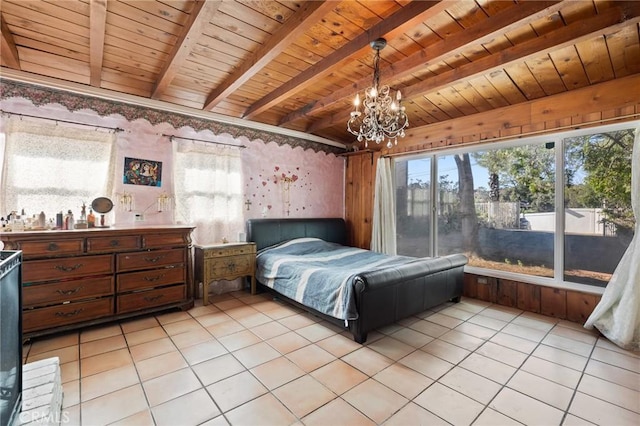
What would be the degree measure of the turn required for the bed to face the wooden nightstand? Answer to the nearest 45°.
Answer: approximately 135° to its right

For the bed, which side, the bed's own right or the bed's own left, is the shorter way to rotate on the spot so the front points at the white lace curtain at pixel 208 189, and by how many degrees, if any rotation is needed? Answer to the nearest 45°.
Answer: approximately 135° to the bed's own right

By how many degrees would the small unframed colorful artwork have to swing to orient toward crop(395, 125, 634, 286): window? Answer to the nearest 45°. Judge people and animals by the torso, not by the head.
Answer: approximately 45° to its left

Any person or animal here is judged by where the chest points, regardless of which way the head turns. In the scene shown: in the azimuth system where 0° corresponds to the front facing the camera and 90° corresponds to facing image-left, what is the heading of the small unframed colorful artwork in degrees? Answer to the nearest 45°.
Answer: approximately 0°

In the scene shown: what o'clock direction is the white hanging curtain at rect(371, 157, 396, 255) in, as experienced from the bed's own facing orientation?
The white hanging curtain is roughly at 8 o'clock from the bed.

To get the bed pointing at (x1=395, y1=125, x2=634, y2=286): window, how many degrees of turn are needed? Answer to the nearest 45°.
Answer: approximately 45° to its left

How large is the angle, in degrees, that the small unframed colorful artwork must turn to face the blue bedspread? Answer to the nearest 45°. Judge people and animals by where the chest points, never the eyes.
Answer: approximately 45° to its left

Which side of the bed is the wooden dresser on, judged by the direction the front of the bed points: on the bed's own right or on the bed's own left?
on the bed's own right

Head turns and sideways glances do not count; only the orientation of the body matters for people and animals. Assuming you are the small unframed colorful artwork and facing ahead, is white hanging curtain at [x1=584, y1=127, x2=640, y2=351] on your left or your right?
on your left

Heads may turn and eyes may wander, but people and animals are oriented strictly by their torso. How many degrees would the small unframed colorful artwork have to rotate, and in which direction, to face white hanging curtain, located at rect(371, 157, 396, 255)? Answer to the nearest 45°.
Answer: approximately 90° to its left

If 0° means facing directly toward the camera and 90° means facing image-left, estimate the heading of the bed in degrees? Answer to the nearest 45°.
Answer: approximately 315°

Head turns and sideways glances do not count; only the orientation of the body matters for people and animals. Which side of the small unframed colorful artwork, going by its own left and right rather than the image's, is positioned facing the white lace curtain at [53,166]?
right

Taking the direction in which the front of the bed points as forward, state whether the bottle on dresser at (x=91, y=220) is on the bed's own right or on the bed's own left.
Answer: on the bed's own right

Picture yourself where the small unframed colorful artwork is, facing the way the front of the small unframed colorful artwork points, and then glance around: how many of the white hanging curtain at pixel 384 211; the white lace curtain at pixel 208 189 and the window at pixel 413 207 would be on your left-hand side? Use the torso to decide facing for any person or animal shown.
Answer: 3
